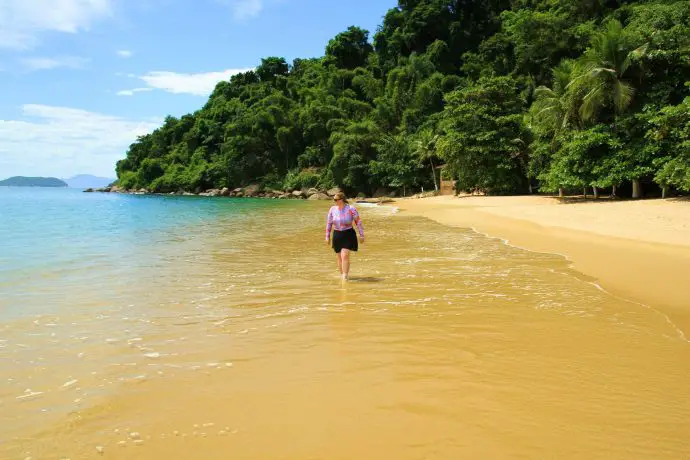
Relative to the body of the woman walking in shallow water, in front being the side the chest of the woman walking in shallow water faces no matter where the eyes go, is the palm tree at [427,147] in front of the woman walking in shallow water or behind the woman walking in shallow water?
behind

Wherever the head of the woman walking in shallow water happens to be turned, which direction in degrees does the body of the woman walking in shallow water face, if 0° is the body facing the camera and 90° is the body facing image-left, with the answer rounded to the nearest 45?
approximately 0°

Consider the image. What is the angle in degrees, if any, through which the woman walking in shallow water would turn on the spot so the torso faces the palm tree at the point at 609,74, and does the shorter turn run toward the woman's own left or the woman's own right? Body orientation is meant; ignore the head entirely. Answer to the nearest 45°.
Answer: approximately 135° to the woman's own left

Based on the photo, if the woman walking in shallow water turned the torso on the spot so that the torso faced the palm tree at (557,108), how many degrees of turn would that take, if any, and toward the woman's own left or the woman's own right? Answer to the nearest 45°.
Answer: approximately 135° to the woman's own left
